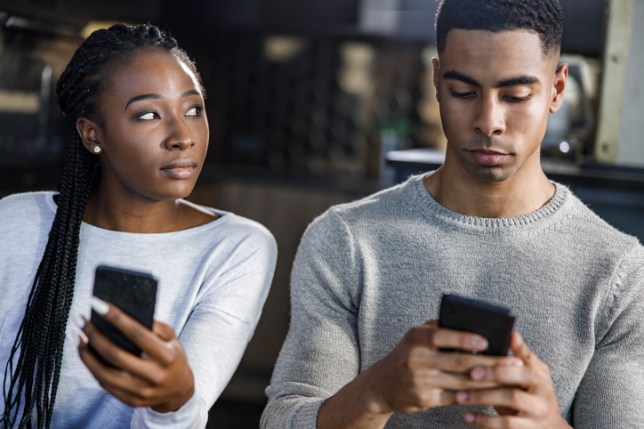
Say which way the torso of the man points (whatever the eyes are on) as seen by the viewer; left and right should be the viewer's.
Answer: facing the viewer

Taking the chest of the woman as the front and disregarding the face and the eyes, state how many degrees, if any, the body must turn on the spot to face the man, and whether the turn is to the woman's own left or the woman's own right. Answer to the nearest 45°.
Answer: approximately 90° to the woman's own left

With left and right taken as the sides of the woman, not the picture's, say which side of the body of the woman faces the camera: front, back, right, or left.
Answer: front

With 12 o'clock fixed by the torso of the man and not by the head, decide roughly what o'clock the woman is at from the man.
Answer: The woman is roughly at 3 o'clock from the man.

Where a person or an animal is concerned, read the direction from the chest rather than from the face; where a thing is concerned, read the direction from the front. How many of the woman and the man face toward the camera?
2

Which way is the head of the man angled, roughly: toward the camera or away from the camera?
toward the camera

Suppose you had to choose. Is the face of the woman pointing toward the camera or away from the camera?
toward the camera

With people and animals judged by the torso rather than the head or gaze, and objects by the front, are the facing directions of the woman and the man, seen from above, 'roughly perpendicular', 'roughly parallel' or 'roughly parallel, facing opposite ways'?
roughly parallel
